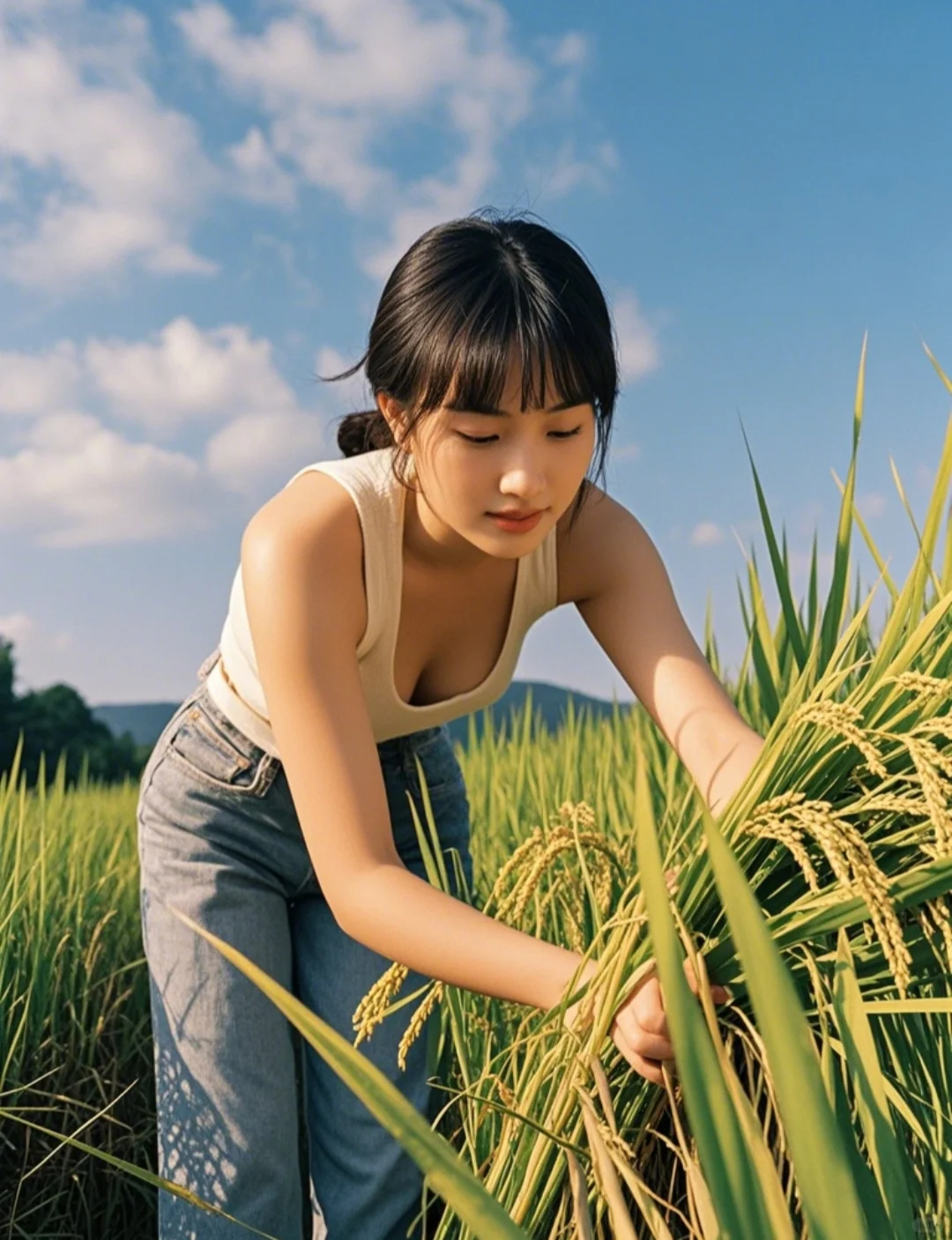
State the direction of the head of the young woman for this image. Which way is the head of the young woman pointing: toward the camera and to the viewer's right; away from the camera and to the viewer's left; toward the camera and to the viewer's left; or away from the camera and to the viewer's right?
toward the camera and to the viewer's right

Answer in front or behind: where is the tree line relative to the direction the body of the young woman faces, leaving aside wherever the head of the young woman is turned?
behind

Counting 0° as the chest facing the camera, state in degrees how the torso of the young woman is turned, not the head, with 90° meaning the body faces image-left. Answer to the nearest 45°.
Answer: approximately 315°
